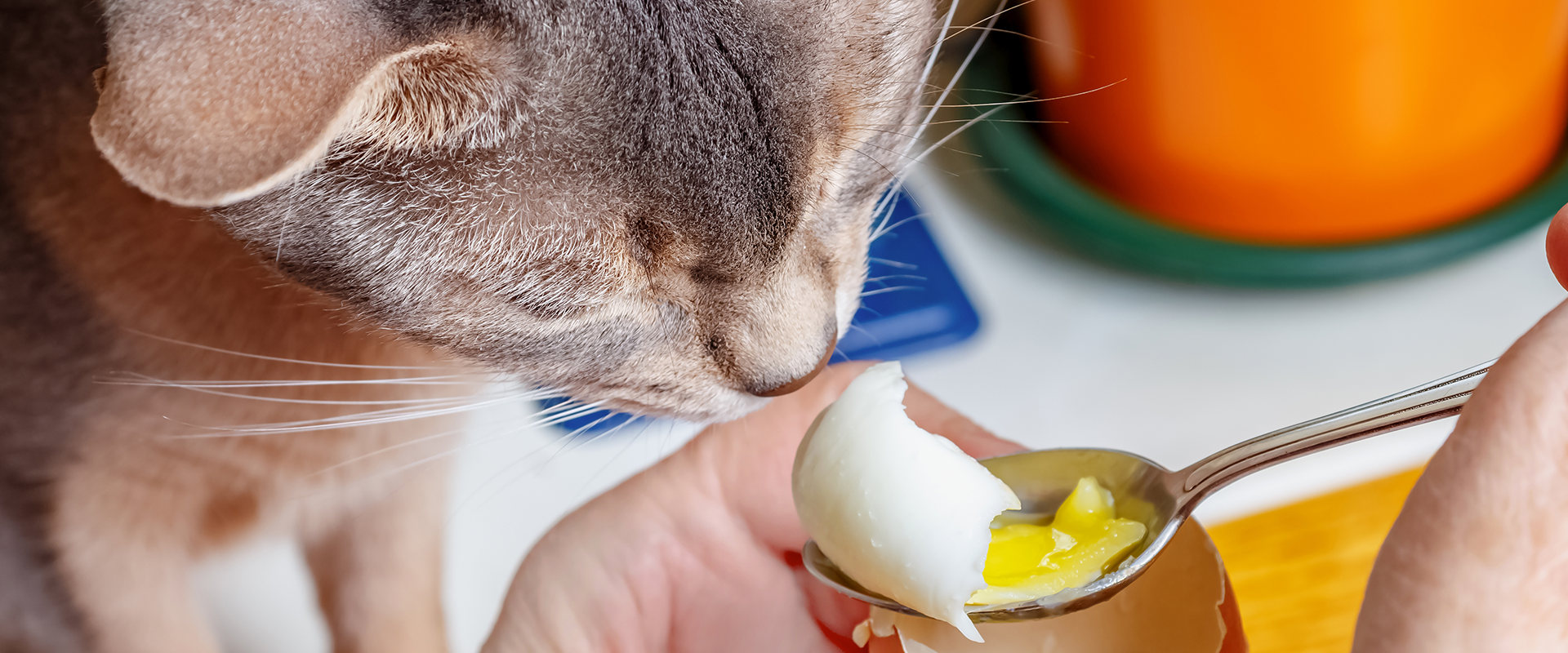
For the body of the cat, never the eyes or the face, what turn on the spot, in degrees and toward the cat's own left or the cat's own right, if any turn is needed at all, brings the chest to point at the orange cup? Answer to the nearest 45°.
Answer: approximately 45° to the cat's own left

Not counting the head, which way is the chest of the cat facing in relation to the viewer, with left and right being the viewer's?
facing the viewer and to the right of the viewer

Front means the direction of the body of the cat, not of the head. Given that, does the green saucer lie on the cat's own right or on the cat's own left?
on the cat's own left
